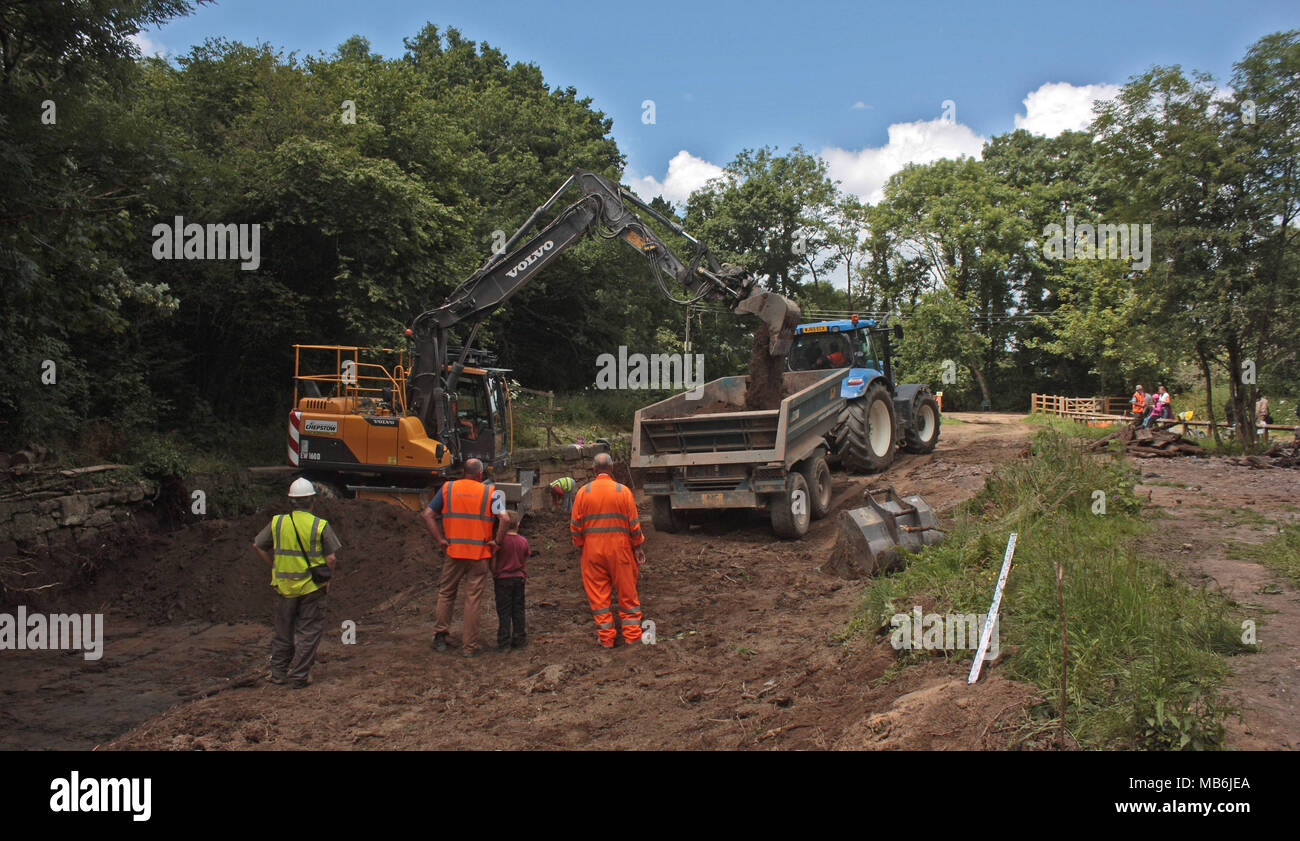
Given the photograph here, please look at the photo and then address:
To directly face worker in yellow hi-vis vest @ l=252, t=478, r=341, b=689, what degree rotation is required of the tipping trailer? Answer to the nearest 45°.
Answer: approximately 180°

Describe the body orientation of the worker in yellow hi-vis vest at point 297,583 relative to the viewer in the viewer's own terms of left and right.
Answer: facing away from the viewer

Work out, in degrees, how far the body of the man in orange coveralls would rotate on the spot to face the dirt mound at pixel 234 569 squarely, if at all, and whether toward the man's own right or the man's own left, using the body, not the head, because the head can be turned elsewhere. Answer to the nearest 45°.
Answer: approximately 45° to the man's own left

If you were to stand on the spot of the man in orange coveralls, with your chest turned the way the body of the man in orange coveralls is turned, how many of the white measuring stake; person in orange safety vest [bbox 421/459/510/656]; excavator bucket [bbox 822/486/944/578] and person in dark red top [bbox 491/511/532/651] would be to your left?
2

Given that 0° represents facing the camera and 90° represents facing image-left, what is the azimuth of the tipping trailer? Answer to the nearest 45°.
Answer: approximately 225°

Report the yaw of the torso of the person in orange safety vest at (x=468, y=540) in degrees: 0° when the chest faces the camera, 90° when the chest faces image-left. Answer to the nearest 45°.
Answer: approximately 180°

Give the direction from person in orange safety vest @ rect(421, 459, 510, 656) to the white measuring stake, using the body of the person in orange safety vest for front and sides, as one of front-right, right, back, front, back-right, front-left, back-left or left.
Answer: back-right

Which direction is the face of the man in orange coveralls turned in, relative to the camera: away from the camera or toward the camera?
away from the camera

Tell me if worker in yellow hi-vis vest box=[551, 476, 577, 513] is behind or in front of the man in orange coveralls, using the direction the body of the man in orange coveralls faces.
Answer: in front

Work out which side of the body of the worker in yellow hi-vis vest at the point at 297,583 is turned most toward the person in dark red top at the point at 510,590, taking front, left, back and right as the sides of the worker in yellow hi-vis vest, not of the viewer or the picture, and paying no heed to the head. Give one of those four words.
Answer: right

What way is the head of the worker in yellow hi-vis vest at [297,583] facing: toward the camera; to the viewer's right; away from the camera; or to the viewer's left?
away from the camera

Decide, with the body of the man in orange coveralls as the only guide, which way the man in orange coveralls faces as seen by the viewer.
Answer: away from the camera

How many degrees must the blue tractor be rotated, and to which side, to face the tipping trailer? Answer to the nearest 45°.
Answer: approximately 135° to its right

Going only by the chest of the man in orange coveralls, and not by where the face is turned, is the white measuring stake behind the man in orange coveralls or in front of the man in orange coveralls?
behind
